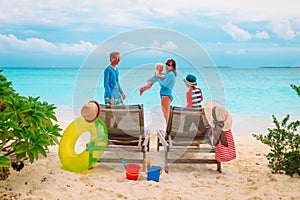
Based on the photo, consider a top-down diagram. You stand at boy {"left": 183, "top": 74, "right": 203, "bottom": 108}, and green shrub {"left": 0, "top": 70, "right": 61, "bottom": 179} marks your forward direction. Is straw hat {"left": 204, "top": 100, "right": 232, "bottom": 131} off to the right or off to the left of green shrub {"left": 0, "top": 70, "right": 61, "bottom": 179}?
left

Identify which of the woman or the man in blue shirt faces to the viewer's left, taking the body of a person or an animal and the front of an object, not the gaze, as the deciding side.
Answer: the woman

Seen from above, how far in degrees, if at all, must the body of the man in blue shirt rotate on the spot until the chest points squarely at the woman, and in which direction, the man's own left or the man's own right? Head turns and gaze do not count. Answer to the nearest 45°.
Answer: approximately 45° to the man's own left

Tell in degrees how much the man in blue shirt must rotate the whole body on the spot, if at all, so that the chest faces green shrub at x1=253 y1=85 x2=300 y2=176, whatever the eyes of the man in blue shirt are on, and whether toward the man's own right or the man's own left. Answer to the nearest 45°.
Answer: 0° — they already face it

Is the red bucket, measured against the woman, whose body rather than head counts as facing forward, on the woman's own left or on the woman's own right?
on the woman's own left

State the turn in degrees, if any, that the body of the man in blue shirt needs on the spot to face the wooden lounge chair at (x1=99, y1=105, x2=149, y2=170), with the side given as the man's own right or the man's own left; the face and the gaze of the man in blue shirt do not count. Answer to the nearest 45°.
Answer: approximately 45° to the man's own right

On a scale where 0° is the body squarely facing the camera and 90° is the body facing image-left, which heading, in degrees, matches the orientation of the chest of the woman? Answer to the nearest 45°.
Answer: approximately 90°

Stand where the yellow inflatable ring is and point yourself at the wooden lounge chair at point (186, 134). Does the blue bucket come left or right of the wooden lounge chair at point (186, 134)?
right

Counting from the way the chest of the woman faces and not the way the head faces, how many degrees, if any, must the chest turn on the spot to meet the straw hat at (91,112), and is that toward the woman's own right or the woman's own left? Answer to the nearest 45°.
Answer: approximately 45° to the woman's own left
